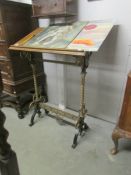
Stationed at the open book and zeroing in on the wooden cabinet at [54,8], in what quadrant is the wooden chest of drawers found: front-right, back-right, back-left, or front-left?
front-left
